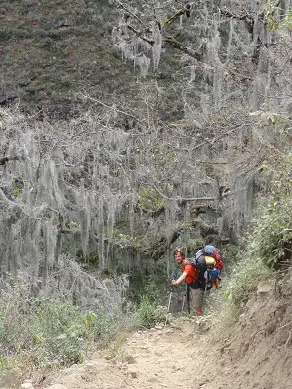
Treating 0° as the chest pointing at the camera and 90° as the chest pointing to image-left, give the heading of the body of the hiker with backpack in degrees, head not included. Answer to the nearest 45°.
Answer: approximately 90°

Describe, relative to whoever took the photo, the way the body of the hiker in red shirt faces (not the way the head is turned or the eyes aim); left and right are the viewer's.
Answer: facing to the left of the viewer
